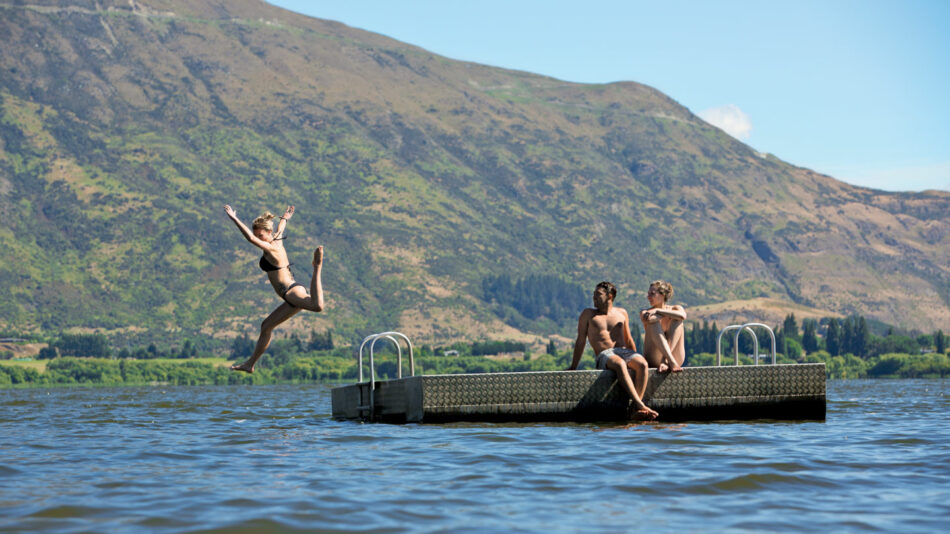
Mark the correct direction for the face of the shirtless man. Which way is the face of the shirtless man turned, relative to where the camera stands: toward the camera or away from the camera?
toward the camera

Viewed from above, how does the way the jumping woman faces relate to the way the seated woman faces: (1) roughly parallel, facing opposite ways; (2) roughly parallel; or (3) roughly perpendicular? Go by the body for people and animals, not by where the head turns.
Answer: roughly perpendicular

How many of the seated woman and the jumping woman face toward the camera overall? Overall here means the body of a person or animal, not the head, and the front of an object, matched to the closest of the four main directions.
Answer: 1

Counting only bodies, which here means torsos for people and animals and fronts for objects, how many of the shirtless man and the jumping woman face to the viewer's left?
1

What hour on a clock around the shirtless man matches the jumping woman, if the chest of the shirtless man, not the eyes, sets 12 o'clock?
The jumping woman is roughly at 4 o'clock from the shirtless man.
